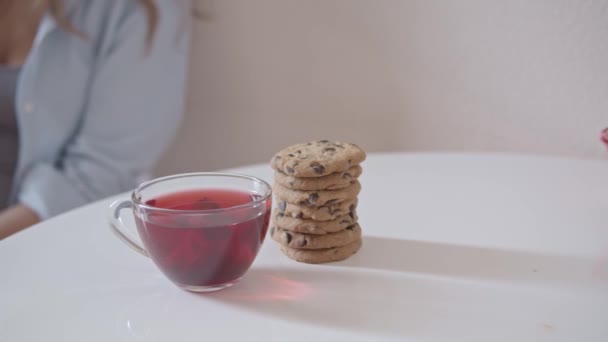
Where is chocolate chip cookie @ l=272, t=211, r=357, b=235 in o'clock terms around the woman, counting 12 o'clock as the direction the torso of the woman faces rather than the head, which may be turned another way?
The chocolate chip cookie is roughly at 10 o'clock from the woman.

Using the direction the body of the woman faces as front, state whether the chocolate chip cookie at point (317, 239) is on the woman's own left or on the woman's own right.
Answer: on the woman's own left

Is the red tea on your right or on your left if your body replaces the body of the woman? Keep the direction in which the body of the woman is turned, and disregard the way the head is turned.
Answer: on your left

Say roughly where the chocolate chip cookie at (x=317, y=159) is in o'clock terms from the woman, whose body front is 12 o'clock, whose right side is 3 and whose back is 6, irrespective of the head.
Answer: The chocolate chip cookie is roughly at 10 o'clock from the woman.

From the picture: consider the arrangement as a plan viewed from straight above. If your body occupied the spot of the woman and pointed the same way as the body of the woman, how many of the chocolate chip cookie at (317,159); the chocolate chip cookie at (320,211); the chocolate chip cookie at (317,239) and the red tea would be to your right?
0

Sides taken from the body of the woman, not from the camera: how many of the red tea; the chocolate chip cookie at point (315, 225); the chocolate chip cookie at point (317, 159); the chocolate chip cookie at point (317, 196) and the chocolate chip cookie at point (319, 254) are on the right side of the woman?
0

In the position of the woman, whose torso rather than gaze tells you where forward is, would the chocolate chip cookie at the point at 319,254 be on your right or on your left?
on your left

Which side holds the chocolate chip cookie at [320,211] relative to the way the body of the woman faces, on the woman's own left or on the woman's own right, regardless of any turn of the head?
on the woman's own left

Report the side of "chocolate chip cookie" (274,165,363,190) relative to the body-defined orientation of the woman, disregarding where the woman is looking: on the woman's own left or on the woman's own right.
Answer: on the woman's own left
